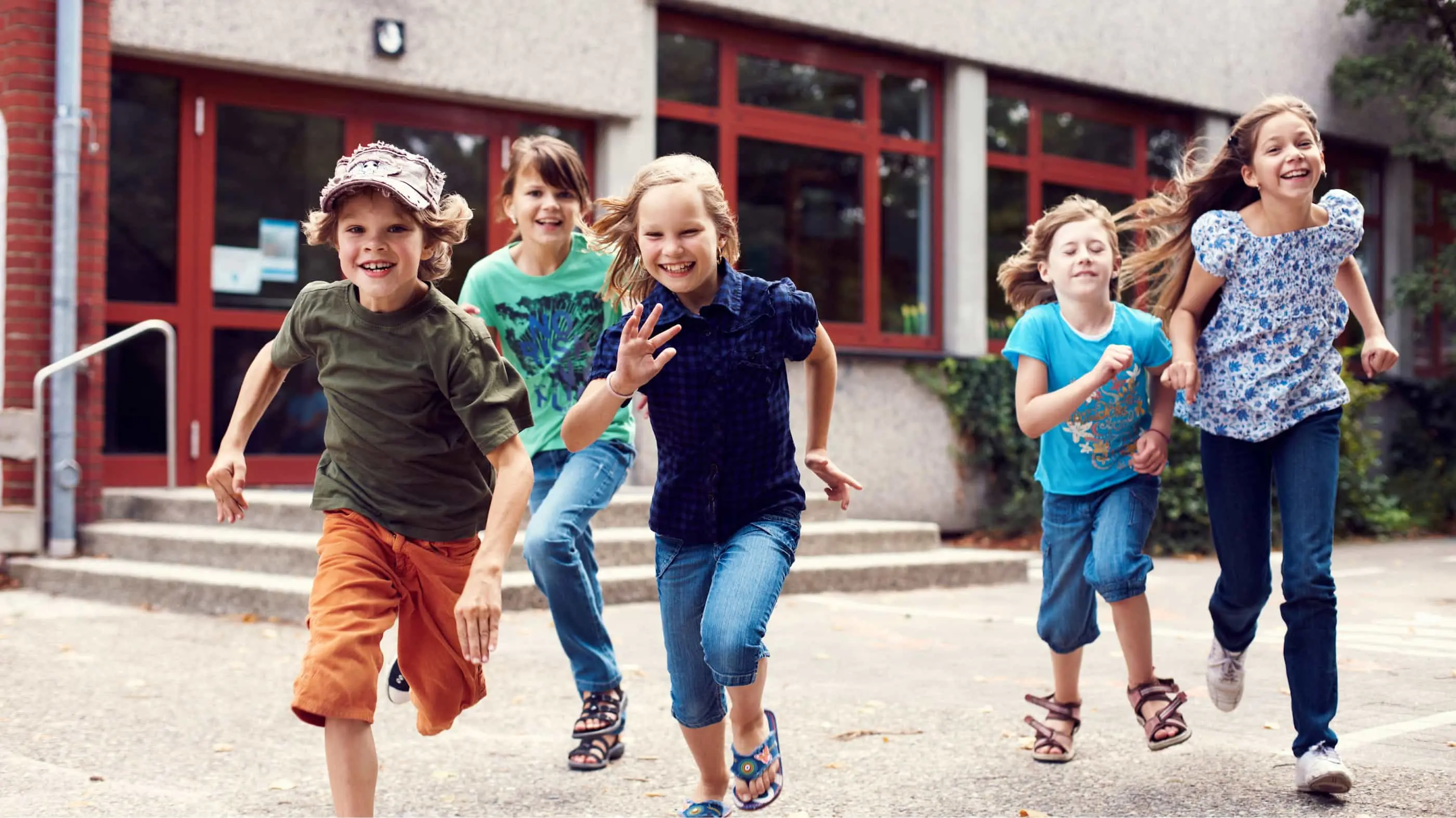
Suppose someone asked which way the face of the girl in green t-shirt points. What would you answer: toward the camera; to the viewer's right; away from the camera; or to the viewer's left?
toward the camera

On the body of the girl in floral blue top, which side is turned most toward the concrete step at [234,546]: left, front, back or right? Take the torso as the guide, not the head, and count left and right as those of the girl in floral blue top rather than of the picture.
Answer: right

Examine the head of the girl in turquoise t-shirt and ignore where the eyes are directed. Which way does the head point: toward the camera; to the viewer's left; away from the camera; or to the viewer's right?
toward the camera

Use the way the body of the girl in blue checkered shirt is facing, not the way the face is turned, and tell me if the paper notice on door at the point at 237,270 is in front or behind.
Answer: behind

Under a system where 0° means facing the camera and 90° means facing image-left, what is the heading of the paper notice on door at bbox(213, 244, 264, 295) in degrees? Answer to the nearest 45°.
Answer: approximately 0°

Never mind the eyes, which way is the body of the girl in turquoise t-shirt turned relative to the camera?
toward the camera

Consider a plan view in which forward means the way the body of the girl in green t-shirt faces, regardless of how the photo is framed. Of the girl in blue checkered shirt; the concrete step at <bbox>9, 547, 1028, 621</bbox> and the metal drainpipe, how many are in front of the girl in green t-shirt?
1

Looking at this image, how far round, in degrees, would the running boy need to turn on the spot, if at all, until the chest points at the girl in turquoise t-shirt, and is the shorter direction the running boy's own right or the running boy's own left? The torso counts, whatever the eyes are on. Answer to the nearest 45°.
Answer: approximately 90° to the running boy's own left

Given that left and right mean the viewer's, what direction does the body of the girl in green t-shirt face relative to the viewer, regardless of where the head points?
facing the viewer

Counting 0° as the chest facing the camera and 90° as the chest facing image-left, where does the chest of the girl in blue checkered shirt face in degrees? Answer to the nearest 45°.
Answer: approximately 0°

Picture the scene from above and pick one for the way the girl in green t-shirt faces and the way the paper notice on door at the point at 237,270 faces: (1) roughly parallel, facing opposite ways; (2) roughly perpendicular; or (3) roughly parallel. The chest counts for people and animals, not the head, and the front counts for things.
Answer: roughly parallel

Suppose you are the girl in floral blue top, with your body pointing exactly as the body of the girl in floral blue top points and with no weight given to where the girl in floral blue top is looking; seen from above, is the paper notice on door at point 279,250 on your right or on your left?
on your right

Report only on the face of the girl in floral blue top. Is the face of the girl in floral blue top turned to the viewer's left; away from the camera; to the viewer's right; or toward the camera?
toward the camera

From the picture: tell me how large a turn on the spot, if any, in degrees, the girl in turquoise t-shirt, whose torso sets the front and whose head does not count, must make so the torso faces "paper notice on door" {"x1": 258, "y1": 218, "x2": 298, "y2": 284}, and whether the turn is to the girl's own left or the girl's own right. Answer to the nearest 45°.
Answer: approximately 135° to the girl's own right
